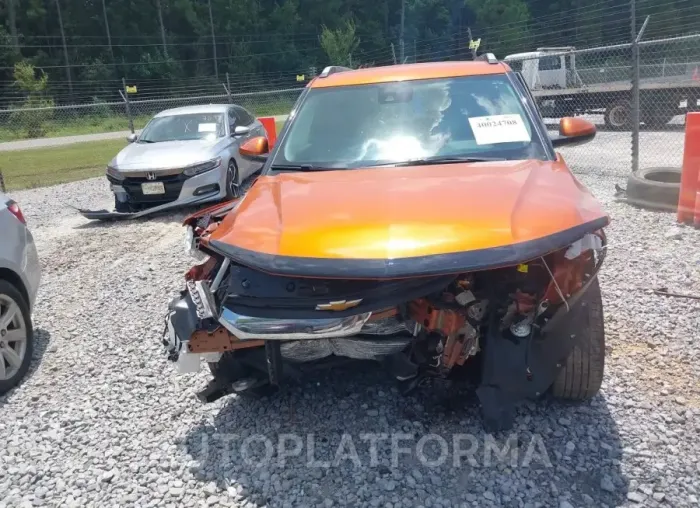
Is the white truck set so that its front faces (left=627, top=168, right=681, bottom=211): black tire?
no

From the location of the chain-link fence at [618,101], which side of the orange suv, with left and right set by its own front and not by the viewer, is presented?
back

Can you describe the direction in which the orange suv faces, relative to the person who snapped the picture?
facing the viewer

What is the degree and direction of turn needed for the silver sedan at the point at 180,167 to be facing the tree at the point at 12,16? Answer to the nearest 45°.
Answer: approximately 135° to its right

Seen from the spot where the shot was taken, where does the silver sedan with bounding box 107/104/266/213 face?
facing the viewer and to the left of the viewer

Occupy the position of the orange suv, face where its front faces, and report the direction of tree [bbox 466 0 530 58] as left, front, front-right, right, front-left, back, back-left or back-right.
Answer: back

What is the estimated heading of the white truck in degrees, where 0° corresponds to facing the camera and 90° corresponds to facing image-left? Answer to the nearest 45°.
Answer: approximately 90°

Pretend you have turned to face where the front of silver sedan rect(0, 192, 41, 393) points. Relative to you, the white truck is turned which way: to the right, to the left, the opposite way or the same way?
to the right

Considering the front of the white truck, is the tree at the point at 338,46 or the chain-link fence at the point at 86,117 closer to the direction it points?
the chain-link fence

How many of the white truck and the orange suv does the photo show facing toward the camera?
1

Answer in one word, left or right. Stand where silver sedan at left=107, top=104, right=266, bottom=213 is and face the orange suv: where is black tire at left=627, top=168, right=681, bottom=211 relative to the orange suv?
left

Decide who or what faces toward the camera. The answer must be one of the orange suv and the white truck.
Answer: the orange suv

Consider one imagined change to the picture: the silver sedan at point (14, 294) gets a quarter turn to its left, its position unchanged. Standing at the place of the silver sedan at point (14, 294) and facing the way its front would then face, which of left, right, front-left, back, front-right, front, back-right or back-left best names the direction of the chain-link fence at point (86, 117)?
back-left

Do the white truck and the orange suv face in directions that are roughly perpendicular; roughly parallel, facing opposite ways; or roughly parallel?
roughly perpendicular
